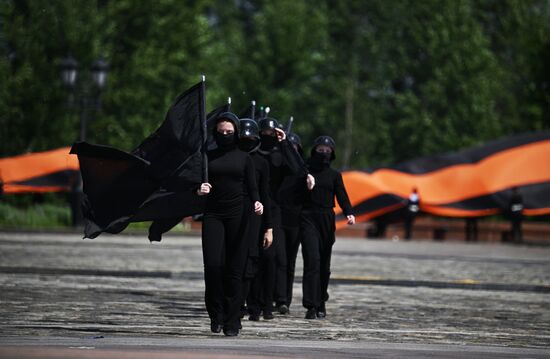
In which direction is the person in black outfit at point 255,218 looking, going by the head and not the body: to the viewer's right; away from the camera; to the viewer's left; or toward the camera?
toward the camera

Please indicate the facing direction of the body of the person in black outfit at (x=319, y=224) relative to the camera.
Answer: toward the camera

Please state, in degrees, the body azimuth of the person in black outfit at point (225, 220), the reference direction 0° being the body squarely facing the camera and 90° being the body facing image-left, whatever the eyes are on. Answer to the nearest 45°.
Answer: approximately 0°

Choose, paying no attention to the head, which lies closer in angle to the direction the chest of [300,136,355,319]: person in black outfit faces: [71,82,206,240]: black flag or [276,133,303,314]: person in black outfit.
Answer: the black flag

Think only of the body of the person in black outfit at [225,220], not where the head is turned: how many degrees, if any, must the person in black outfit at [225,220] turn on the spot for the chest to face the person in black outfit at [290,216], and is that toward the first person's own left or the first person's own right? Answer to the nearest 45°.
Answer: approximately 180°

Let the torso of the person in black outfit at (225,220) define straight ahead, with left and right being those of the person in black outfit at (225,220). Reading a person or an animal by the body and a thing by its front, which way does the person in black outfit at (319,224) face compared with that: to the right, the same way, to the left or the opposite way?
the same way

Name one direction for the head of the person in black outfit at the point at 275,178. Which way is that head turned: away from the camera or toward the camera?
toward the camera

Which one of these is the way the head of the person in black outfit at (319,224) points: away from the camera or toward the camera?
toward the camera

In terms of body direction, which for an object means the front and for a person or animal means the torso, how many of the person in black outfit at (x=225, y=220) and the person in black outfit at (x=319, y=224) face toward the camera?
2

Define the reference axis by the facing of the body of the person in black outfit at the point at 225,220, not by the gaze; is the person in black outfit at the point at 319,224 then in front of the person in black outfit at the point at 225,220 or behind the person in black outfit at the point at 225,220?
behind

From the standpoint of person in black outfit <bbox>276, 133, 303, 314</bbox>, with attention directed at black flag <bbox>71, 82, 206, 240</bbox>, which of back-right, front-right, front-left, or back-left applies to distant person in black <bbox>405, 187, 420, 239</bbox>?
back-right

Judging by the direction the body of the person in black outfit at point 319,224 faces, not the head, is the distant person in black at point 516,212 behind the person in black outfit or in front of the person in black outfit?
behind

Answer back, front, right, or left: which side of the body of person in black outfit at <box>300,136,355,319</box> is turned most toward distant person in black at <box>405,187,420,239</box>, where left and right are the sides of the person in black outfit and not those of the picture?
back
